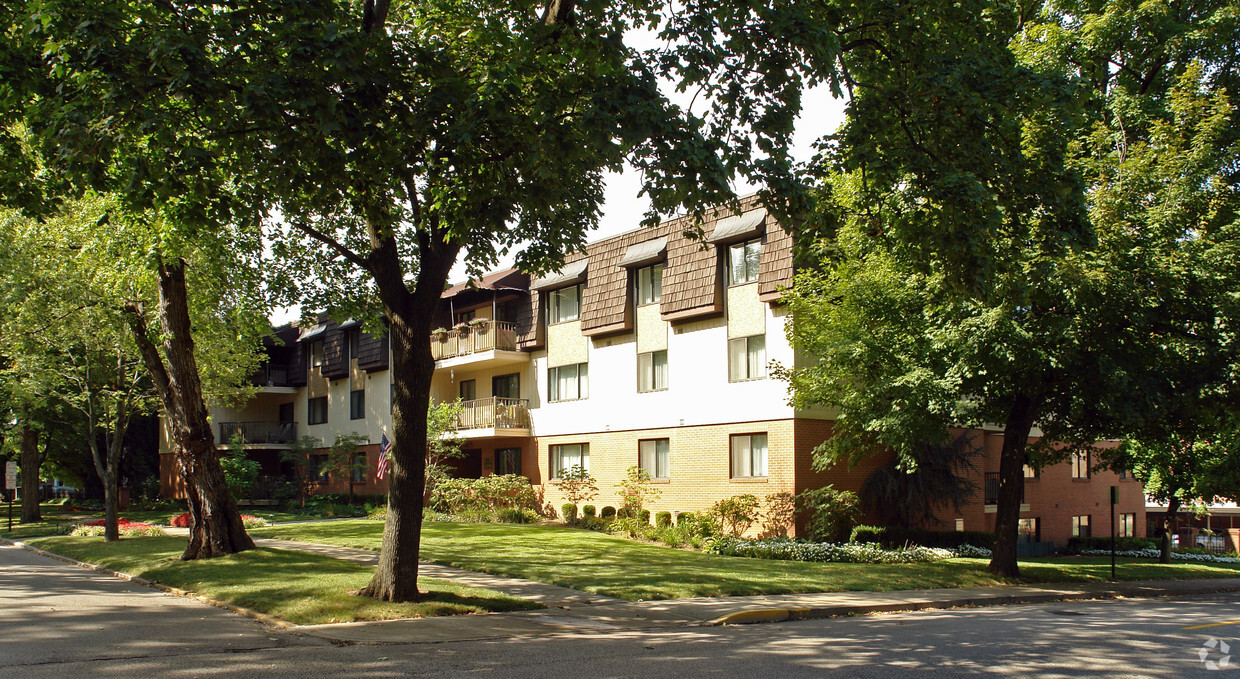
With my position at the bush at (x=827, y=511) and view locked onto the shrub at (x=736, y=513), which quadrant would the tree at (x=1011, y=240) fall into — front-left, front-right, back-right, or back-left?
back-left
